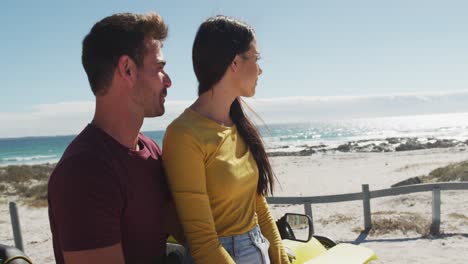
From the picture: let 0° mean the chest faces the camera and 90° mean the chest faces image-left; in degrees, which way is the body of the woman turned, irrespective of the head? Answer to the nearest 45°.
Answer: approximately 315°

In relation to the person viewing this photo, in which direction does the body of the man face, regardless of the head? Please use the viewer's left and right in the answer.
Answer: facing to the right of the viewer

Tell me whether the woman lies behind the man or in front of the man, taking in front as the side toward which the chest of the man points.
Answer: in front

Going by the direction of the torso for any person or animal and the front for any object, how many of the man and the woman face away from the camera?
0

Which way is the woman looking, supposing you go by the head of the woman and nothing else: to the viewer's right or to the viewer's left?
to the viewer's right

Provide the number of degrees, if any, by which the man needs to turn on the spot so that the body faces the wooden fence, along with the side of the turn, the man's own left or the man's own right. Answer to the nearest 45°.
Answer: approximately 45° to the man's own left

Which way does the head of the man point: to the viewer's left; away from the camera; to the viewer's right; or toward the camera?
to the viewer's right
